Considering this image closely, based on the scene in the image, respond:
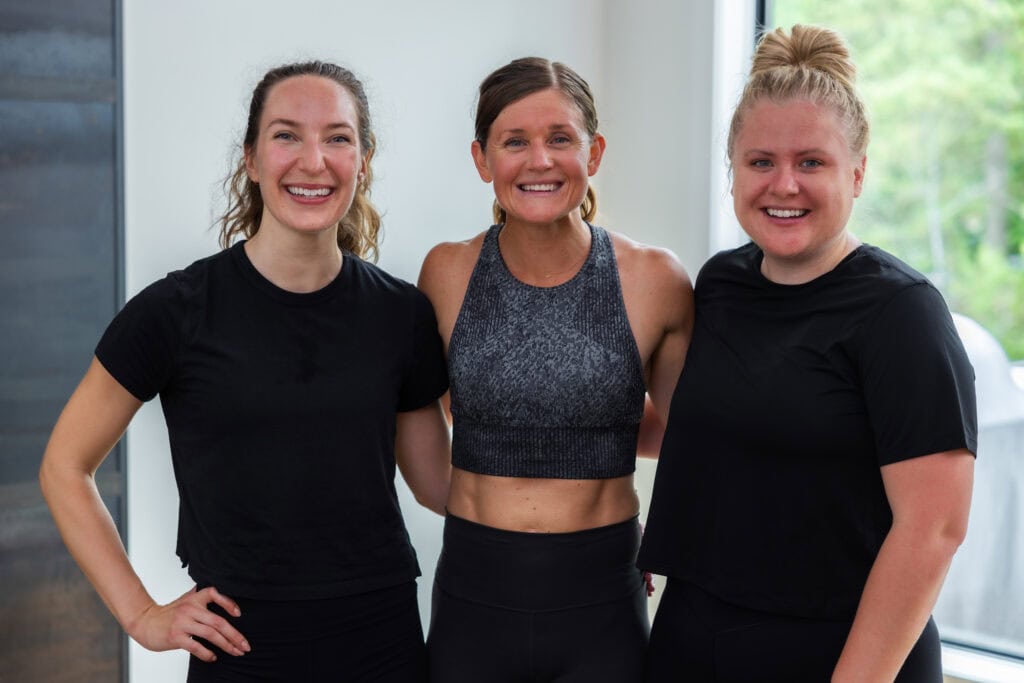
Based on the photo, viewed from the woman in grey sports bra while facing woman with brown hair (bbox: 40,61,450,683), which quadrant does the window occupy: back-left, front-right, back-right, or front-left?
back-right

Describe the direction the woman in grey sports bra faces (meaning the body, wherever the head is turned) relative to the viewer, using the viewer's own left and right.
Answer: facing the viewer

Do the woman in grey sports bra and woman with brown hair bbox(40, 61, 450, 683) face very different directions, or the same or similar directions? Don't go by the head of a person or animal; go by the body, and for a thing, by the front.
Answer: same or similar directions

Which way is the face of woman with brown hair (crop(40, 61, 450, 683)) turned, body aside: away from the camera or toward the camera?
toward the camera

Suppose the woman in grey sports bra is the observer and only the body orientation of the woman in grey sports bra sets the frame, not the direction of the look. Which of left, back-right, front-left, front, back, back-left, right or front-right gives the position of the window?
back-left

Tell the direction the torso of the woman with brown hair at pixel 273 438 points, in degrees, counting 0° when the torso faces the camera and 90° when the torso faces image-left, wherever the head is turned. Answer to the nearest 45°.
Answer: approximately 0°

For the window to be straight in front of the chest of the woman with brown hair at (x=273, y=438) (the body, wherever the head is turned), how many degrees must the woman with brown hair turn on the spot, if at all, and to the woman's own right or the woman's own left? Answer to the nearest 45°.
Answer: approximately 135° to the woman's own left

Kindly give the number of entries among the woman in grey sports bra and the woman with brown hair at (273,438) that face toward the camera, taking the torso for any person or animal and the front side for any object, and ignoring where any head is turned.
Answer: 2

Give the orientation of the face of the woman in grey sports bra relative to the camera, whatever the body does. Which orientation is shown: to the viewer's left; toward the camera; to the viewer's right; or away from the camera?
toward the camera
